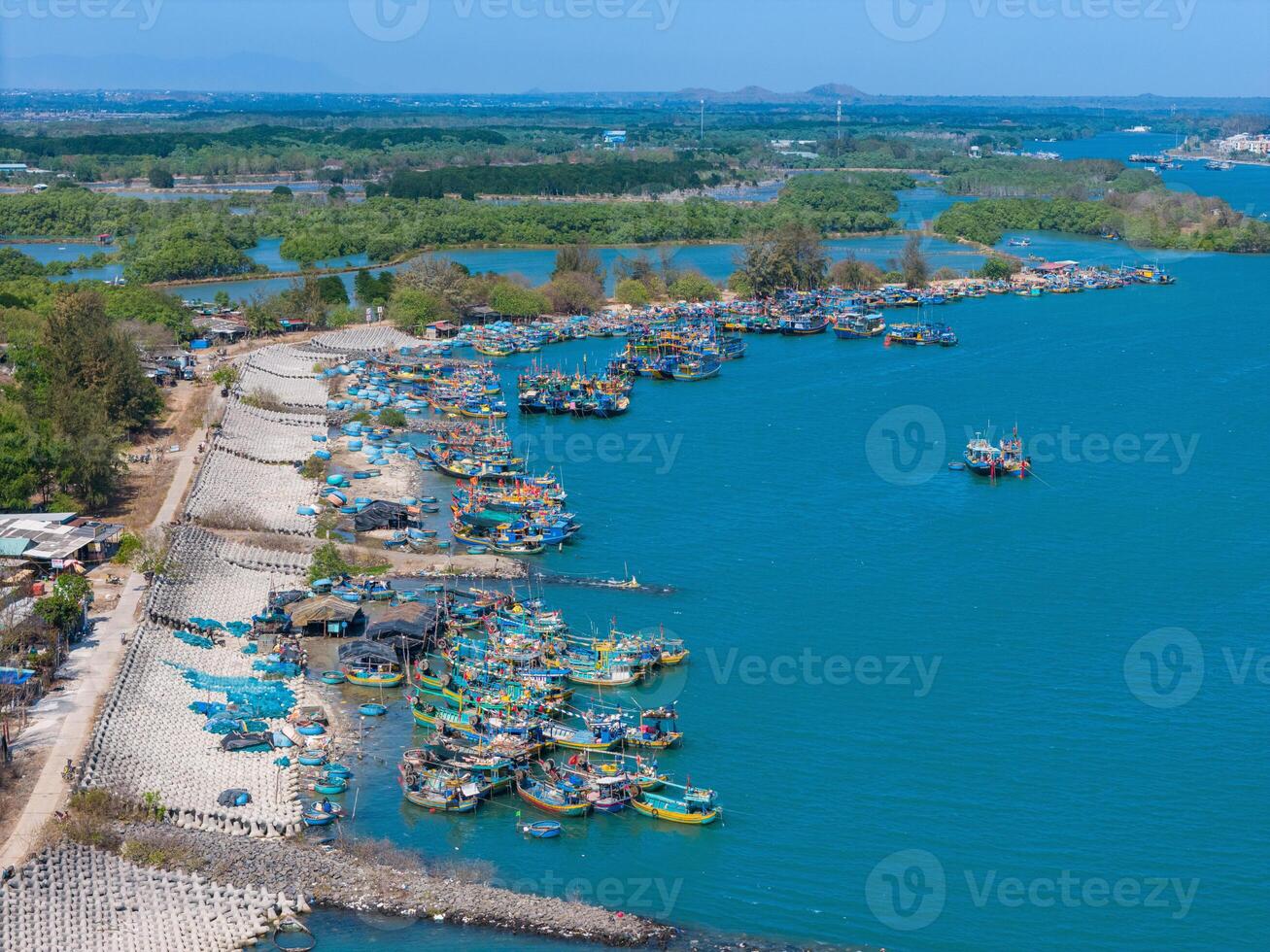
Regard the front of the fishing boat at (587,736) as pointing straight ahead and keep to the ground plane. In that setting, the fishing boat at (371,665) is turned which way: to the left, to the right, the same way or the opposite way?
the same way

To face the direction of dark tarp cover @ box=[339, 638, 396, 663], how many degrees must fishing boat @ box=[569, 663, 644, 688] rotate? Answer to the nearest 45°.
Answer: approximately 180°

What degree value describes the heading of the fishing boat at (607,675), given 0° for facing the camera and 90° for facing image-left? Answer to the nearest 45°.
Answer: approximately 270°
